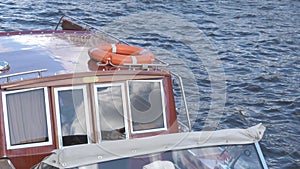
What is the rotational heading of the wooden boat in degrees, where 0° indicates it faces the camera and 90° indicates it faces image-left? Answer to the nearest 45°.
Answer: approximately 315°
